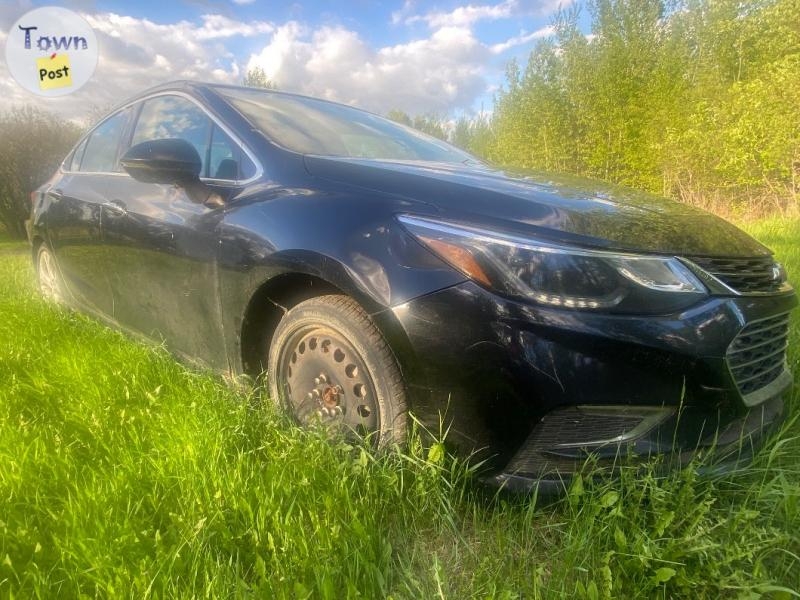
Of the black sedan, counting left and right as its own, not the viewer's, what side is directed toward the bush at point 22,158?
back

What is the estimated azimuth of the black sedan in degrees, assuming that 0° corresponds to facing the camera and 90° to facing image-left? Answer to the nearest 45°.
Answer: approximately 315°
